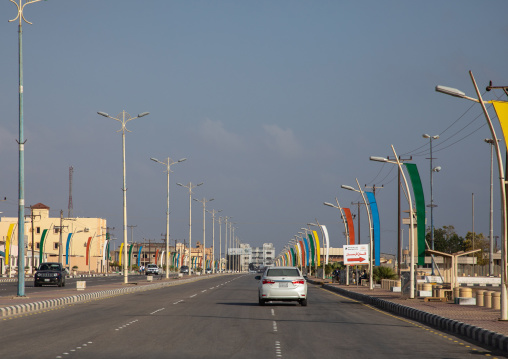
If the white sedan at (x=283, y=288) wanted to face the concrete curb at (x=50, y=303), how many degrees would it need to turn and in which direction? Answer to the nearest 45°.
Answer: approximately 90° to its left

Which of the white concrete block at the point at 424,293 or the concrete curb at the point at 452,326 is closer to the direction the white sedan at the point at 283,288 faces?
the white concrete block

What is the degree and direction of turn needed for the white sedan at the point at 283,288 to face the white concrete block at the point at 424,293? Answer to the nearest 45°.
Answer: approximately 45° to its right

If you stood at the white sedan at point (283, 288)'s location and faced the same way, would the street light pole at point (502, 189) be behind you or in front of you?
behind

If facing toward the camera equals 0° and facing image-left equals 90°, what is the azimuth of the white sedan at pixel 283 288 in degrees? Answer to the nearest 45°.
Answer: approximately 180°
